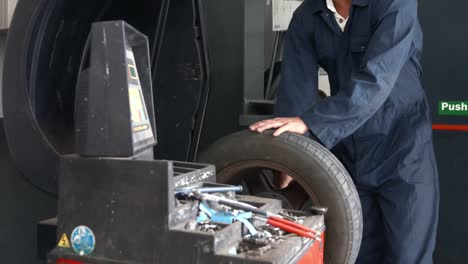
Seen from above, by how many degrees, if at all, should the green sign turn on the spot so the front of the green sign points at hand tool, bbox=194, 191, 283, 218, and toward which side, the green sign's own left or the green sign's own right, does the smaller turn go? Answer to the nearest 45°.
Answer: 0° — it already faces it

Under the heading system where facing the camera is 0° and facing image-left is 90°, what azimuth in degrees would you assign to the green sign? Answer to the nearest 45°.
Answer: approximately 0°

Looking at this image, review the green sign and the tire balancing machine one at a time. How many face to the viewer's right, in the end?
1

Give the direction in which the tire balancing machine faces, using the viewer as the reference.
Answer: facing to the right of the viewer
